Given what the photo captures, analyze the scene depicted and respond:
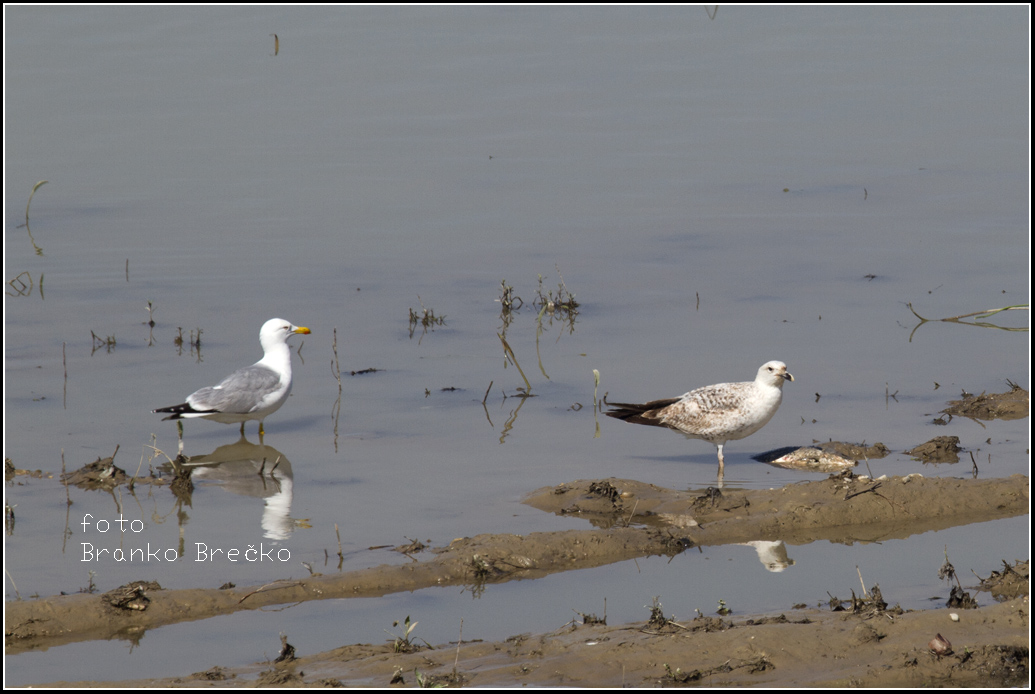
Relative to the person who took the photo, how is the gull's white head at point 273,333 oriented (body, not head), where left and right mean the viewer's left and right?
facing to the right of the viewer

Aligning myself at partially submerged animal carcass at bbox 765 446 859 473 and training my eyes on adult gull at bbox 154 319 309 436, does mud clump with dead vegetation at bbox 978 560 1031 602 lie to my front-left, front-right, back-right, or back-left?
back-left

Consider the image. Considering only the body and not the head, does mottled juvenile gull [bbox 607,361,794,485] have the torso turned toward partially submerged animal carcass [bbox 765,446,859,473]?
yes

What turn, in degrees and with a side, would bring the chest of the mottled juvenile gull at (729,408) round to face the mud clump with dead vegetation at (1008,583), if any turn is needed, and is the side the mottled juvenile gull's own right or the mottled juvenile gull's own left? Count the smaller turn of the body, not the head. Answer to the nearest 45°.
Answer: approximately 45° to the mottled juvenile gull's own right

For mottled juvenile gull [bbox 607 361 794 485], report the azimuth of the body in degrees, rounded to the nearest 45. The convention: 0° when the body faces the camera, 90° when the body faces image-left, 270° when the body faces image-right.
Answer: approximately 270°

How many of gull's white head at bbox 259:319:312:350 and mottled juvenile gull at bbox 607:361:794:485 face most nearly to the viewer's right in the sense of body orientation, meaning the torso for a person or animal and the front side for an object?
2

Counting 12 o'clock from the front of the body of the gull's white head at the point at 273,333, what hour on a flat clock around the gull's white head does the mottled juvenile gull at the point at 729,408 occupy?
The mottled juvenile gull is roughly at 1 o'clock from the gull's white head.

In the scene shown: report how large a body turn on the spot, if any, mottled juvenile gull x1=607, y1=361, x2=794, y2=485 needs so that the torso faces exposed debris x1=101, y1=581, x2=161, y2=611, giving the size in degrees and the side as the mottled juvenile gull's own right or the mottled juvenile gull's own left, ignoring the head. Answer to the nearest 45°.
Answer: approximately 135° to the mottled juvenile gull's own right

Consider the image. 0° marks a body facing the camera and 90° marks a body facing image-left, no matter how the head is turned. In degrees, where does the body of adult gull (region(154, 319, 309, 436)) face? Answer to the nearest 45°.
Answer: approximately 270°
